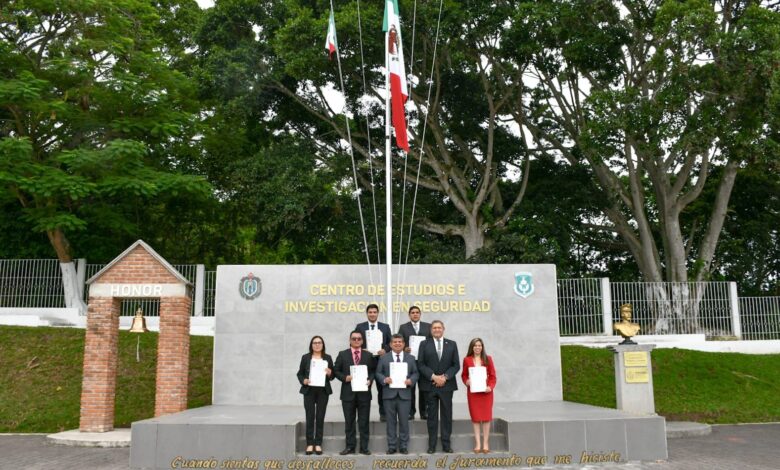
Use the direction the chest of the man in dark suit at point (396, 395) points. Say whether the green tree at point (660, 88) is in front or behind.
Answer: behind

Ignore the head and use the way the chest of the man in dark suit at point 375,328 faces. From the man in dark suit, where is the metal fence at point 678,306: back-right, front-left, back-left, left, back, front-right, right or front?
back-left

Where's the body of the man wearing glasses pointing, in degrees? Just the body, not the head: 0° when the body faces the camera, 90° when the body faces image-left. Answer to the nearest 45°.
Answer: approximately 0°
